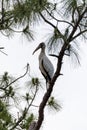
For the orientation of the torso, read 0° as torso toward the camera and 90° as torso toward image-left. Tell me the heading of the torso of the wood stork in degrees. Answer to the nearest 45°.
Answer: approximately 90°
